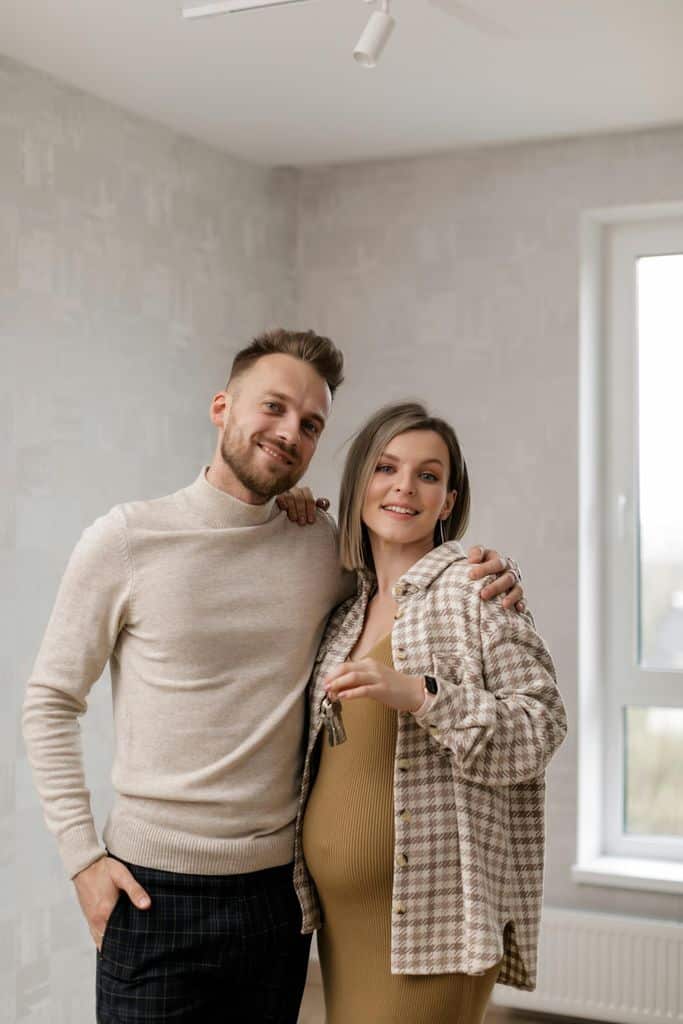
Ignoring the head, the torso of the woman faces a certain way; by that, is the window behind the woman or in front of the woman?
behind

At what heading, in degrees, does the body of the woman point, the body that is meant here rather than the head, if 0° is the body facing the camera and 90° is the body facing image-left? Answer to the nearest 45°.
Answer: approximately 45°
